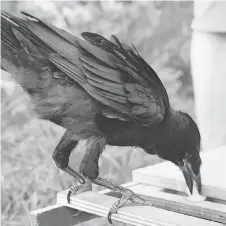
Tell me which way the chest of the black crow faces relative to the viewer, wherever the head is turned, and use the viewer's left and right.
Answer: facing to the right of the viewer
